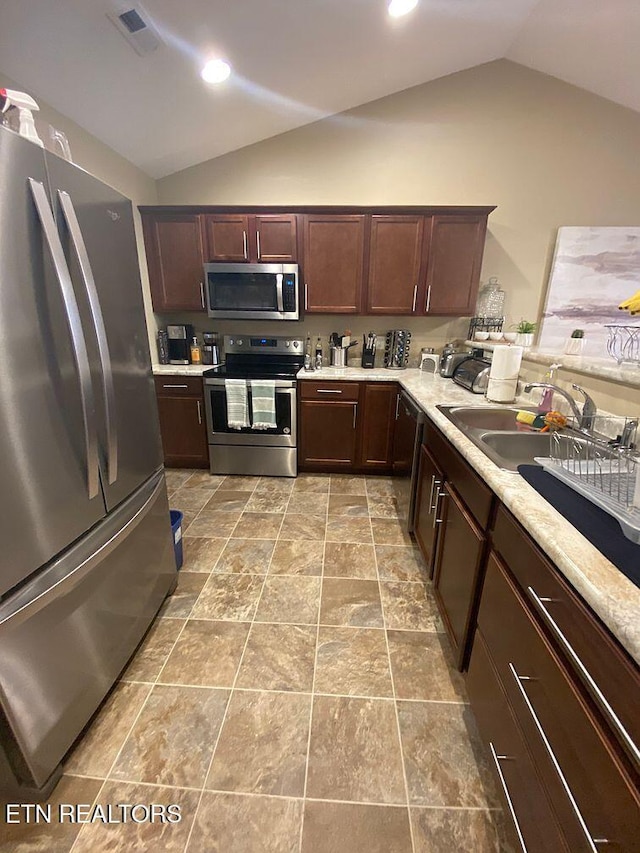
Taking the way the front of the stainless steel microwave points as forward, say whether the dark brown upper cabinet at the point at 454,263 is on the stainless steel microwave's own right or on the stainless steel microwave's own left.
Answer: on the stainless steel microwave's own left

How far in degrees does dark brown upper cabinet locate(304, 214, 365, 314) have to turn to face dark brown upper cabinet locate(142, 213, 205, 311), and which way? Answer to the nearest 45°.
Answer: approximately 90° to its right

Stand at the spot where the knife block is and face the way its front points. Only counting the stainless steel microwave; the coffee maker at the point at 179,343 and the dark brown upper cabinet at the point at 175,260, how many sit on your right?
3

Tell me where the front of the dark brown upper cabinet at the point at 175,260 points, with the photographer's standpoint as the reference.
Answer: facing the viewer

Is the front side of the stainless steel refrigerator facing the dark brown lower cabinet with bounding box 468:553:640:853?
yes

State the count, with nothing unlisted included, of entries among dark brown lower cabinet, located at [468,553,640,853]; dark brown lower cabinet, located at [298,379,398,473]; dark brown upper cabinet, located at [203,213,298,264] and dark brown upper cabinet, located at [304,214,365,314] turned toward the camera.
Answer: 3

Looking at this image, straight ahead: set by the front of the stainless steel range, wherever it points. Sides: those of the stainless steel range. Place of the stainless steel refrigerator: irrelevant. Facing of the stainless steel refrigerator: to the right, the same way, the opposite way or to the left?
to the left

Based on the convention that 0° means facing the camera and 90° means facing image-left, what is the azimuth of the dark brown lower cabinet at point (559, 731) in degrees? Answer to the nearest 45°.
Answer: approximately 90°

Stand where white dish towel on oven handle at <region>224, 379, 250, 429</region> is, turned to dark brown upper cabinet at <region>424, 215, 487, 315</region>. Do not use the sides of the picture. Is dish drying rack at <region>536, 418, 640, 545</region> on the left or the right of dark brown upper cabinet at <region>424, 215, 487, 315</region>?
right

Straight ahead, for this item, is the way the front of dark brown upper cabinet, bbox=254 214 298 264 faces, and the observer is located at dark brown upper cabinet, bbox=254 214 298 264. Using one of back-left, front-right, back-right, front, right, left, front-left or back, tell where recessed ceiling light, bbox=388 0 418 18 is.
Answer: front-left

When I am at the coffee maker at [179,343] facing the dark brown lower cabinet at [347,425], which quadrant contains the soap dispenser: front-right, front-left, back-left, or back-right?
front-right

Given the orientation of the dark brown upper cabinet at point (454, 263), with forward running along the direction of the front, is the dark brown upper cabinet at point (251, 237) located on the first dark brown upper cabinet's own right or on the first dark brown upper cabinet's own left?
on the first dark brown upper cabinet's own right

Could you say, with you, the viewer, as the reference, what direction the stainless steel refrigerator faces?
facing the viewer and to the right of the viewer

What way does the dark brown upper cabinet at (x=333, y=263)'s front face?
toward the camera

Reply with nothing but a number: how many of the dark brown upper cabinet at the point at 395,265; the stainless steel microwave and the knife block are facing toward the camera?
3

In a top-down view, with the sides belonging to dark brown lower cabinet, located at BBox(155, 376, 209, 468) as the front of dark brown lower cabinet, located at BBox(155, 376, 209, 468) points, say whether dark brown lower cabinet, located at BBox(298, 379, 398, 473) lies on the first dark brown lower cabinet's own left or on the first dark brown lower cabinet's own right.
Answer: on the first dark brown lower cabinet's own left

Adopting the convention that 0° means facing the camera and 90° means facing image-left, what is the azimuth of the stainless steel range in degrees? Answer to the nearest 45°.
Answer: approximately 0°
